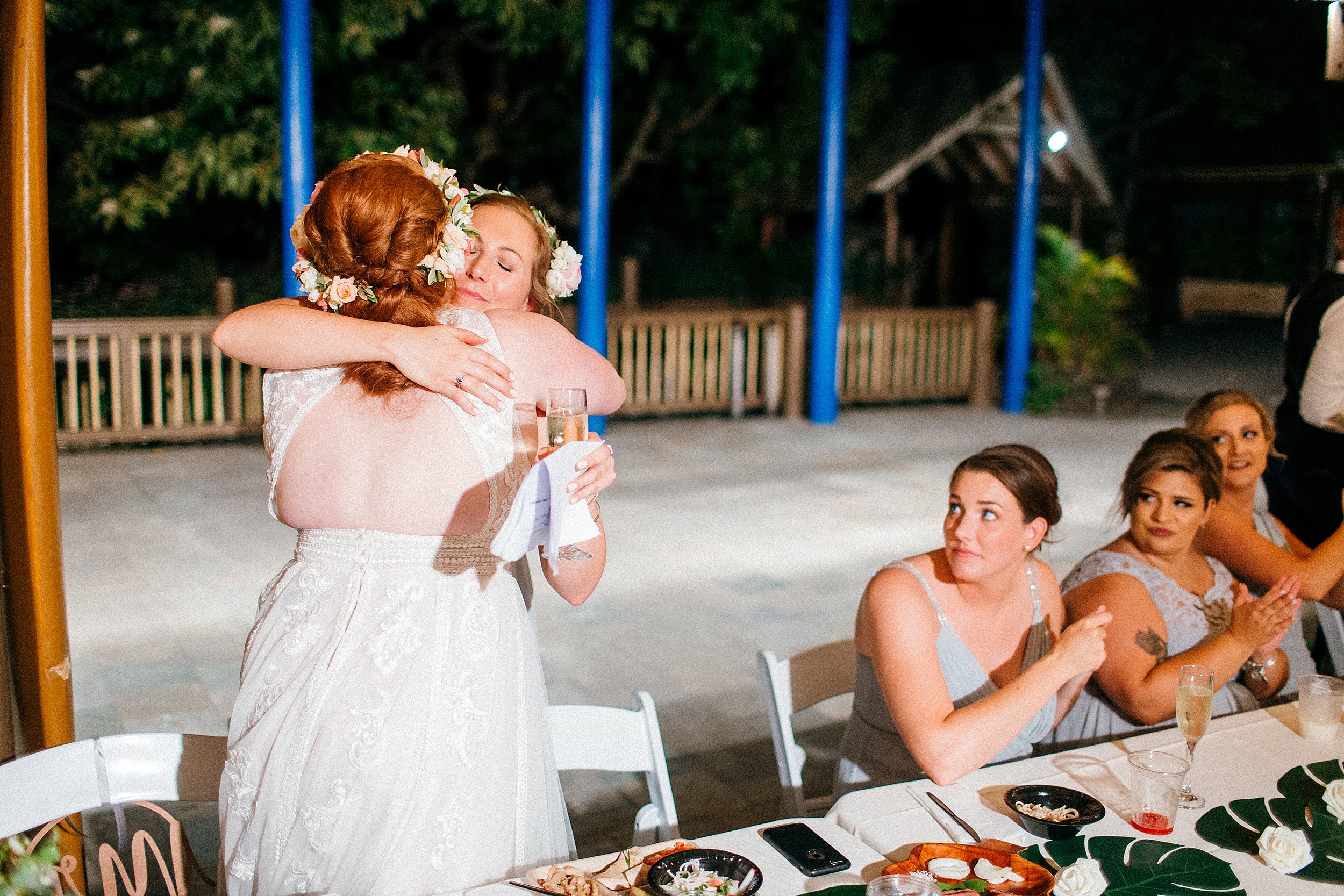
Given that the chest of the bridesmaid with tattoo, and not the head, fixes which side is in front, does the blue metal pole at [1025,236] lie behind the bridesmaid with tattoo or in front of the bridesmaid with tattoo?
behind

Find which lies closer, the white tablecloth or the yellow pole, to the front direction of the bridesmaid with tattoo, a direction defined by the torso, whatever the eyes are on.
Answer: the white tablecloth

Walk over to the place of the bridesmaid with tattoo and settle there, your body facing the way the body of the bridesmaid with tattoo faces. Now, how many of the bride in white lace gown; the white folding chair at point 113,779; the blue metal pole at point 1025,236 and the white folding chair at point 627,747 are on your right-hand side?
3

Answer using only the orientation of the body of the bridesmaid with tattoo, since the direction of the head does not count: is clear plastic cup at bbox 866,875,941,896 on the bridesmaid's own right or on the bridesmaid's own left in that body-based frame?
on the bridesmaid's own right

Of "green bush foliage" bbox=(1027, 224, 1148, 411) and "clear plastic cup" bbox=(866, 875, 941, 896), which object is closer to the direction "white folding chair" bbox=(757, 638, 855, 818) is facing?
the clear plastic cup
